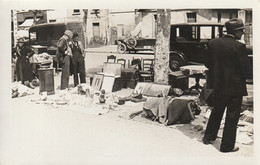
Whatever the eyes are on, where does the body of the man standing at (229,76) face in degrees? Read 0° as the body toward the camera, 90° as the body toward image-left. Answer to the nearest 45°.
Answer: approximately 225°
